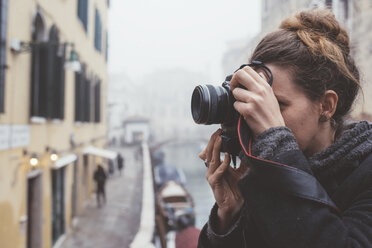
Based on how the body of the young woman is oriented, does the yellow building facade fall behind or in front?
in front

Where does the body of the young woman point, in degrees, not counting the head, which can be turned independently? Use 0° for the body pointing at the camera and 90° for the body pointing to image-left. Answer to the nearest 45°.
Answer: approximately 90°

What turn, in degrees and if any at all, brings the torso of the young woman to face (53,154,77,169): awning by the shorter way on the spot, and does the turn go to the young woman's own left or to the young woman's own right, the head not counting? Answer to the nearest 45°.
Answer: approximately 45° to the young woman's own right
